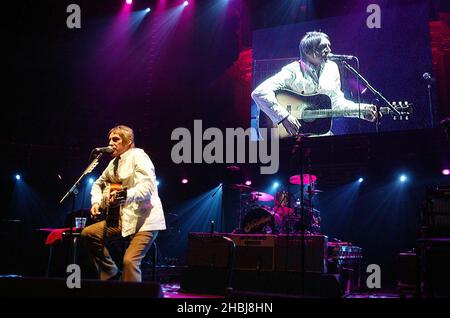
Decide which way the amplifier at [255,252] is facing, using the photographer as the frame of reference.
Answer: facing the viewer

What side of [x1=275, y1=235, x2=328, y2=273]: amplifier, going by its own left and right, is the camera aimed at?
front

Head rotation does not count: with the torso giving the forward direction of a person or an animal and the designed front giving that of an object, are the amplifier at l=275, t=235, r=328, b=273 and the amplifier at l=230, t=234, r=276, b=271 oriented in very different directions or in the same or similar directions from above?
same or similar directions

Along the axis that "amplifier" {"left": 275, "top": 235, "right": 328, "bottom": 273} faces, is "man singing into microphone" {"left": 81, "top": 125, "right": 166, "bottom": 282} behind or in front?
in front

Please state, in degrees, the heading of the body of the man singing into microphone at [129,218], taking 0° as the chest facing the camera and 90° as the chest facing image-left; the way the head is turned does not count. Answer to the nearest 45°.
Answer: approximately 45°

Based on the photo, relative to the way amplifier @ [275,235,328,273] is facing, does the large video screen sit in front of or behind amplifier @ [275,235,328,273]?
behind

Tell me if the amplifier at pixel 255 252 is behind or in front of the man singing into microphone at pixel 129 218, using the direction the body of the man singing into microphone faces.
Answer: behind

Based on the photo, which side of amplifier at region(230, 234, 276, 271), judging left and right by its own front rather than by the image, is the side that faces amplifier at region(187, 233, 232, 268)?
right

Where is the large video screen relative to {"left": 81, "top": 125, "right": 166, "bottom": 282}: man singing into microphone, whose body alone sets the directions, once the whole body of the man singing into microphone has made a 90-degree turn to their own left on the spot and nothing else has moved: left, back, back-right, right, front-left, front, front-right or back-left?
left

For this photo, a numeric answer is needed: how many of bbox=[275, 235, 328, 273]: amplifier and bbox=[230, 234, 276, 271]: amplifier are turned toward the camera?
2
